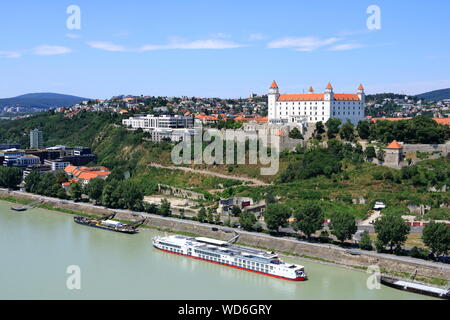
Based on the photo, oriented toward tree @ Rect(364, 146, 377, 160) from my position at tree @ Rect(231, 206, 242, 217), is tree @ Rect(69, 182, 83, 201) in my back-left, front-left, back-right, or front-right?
back-left

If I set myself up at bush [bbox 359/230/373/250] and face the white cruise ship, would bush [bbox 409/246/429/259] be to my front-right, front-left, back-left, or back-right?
back-left

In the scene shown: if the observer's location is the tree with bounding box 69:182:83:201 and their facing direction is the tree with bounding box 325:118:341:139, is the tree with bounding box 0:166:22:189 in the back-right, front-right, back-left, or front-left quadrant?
back-left
